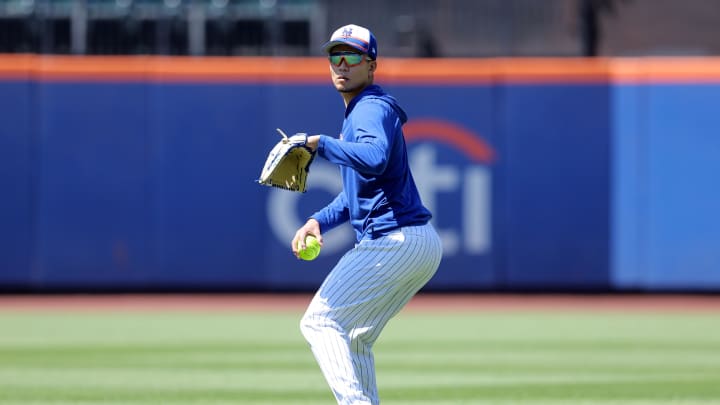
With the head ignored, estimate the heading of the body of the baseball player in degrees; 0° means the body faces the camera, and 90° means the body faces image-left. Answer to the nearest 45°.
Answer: approximately 90°

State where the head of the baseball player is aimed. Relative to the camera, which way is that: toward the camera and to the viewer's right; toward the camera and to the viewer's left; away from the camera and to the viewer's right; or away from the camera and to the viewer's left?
toward the camera and to the viewer's left
